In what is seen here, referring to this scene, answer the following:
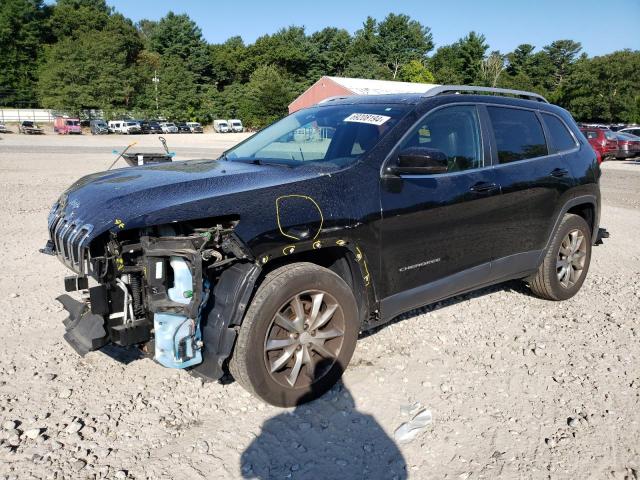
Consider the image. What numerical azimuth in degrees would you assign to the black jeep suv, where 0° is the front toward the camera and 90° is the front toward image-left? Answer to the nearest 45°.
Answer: approximately 45°

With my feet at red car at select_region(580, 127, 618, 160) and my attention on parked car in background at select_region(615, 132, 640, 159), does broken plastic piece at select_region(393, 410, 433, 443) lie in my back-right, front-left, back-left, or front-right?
back-right

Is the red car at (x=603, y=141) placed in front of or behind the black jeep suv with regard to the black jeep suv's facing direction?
behind

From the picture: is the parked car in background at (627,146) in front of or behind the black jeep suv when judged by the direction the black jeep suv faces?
behind

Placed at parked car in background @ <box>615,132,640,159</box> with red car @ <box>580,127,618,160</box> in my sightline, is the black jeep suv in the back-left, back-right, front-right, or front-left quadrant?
front-left

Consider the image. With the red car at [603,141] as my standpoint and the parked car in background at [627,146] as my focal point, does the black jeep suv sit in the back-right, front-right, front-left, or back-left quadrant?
back-right
